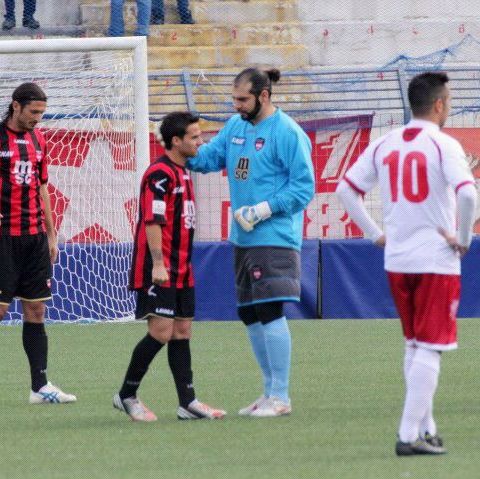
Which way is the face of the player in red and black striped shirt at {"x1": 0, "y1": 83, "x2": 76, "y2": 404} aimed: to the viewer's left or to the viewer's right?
to the viewer's right

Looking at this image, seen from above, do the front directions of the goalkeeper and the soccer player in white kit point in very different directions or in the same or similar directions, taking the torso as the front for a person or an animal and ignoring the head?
very different directions

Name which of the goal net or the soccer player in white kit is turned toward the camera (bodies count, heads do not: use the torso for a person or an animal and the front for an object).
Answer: the goal net

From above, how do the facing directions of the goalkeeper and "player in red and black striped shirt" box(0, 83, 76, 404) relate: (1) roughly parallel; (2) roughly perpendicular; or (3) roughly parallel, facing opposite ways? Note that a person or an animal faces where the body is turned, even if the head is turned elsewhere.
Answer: roughly perpendicular

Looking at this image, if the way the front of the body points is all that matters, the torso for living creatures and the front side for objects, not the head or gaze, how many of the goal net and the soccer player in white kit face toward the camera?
1

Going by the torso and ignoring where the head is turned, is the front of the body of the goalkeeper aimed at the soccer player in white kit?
no

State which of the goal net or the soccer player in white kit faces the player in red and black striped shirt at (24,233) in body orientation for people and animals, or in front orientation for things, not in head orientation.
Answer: the goal net

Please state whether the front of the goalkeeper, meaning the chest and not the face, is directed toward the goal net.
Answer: no

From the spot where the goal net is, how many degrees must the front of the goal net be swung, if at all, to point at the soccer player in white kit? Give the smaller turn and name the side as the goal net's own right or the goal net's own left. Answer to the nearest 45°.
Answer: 0° — it already faces them

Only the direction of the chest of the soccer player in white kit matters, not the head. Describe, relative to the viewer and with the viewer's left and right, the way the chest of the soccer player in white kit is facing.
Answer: facing away from the viewer and to the right of the viewer

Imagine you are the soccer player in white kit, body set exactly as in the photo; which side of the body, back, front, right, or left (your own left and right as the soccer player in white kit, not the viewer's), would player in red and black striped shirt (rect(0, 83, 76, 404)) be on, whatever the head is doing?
left

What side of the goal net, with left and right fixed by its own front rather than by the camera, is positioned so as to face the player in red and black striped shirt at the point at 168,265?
front

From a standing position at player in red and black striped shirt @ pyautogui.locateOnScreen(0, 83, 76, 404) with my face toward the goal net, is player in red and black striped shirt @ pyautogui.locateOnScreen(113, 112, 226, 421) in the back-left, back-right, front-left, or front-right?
back-right

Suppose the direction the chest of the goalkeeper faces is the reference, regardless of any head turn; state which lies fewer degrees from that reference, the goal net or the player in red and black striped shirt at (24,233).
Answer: the player in red and black striped shirt

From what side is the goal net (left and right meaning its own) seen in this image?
front
